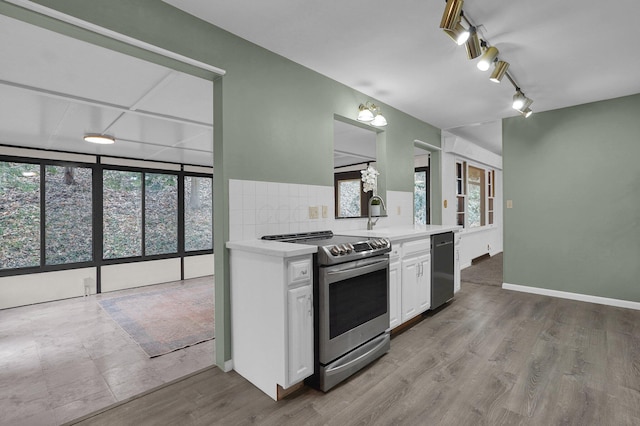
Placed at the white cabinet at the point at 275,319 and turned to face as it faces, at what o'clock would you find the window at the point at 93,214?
The window is roughly at 6 o'clock from the white cabinet.

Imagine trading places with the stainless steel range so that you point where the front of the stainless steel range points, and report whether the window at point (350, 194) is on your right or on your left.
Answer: on your left

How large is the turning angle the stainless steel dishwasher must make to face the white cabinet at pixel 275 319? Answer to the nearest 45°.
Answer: approximately 90° to its right

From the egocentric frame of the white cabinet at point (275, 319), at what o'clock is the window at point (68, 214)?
The window is roughly at 6 o'clock from the white cabinet.

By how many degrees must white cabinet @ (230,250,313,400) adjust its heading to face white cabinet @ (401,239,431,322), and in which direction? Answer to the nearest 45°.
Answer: approximately 90° to its left

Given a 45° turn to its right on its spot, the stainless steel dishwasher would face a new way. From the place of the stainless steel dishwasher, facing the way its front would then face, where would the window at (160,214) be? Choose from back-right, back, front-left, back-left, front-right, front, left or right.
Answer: right

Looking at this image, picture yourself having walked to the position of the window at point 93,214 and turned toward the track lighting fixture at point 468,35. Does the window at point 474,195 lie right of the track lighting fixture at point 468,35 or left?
left

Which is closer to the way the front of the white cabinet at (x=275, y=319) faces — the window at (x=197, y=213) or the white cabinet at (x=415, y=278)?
the white cabinet
